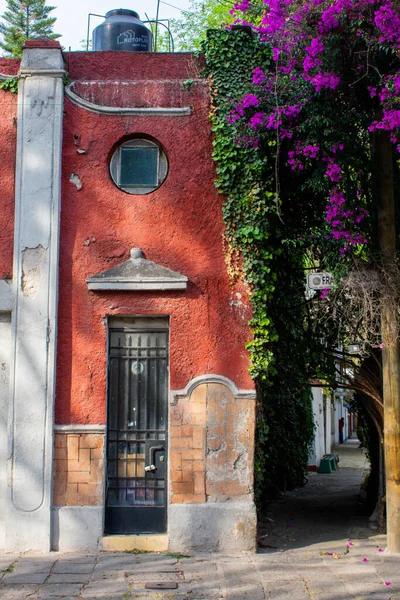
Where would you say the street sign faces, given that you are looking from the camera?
facing the viewer

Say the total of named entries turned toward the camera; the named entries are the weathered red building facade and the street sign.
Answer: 2

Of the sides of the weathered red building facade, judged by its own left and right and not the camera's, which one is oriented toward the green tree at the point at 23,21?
back

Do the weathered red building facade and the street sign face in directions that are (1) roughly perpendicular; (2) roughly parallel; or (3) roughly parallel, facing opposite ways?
roughly parallel

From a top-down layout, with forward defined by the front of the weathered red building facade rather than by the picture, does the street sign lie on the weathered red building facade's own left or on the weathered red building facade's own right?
on the weathered red building facade's own left

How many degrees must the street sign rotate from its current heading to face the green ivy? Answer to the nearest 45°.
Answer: approximately 45° to its right

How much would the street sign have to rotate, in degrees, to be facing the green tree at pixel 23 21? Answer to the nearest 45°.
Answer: approximately 135° to its right

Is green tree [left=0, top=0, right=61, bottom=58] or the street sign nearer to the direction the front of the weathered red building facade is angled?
the street sign

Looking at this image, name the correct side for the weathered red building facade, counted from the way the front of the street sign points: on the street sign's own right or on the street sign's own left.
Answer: on the street sign's own right

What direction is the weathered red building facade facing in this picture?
toward the camera
